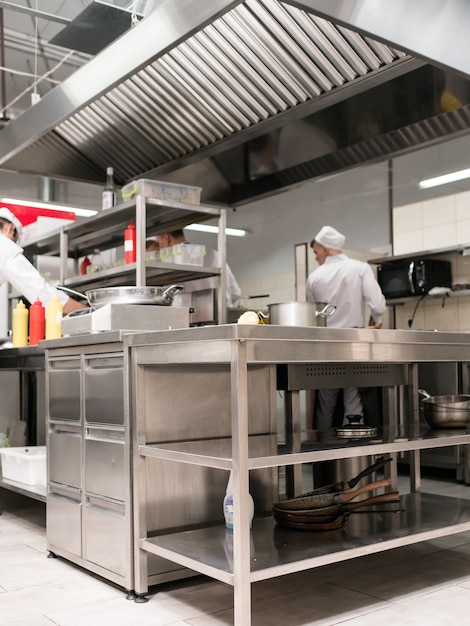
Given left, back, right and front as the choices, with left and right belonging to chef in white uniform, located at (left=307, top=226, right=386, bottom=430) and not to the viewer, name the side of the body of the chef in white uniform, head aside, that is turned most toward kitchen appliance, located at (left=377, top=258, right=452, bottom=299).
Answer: right

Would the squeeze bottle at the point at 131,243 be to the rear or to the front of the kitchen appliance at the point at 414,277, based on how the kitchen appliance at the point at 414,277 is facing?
to the front

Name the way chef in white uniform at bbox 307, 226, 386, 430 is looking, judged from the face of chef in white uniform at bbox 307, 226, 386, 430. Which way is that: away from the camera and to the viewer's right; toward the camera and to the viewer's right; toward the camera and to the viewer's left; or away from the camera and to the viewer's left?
away from the camera and to the viewer's left

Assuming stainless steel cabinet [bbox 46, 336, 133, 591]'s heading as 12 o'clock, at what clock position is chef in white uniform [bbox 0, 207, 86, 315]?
The chef in white uniform is roughly at 4 o'clock from the stainless steel cabinet.

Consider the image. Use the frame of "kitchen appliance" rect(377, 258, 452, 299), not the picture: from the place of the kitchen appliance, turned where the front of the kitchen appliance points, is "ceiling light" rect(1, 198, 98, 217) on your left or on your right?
on your right

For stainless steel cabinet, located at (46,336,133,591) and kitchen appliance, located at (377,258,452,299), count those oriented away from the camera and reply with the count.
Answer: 0

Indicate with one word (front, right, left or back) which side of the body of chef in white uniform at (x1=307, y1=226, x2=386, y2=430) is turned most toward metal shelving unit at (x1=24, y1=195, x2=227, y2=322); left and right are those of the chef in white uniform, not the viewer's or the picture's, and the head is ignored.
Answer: left

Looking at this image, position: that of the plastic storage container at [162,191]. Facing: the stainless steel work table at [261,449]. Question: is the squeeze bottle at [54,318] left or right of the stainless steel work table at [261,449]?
right

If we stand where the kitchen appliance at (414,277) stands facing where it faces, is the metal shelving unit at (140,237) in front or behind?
in front

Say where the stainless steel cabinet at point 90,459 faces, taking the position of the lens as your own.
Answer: facing the viewer and to the left of the viewer

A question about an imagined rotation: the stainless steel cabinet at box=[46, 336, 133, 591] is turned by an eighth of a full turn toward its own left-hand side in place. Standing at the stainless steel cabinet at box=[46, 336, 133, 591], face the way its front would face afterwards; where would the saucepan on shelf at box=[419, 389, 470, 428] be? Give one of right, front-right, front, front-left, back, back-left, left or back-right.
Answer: left

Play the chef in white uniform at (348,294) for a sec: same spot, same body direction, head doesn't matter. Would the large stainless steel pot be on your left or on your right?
on your left

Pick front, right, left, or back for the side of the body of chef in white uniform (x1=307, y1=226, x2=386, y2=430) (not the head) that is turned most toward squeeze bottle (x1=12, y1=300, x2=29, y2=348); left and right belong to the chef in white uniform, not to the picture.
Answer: left

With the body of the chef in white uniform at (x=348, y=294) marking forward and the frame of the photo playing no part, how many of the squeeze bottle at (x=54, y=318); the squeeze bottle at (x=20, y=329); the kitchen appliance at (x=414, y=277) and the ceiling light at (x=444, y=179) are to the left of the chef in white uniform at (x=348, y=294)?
2

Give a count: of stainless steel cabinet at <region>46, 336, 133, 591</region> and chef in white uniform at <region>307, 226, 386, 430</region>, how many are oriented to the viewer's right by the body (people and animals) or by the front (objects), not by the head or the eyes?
0
